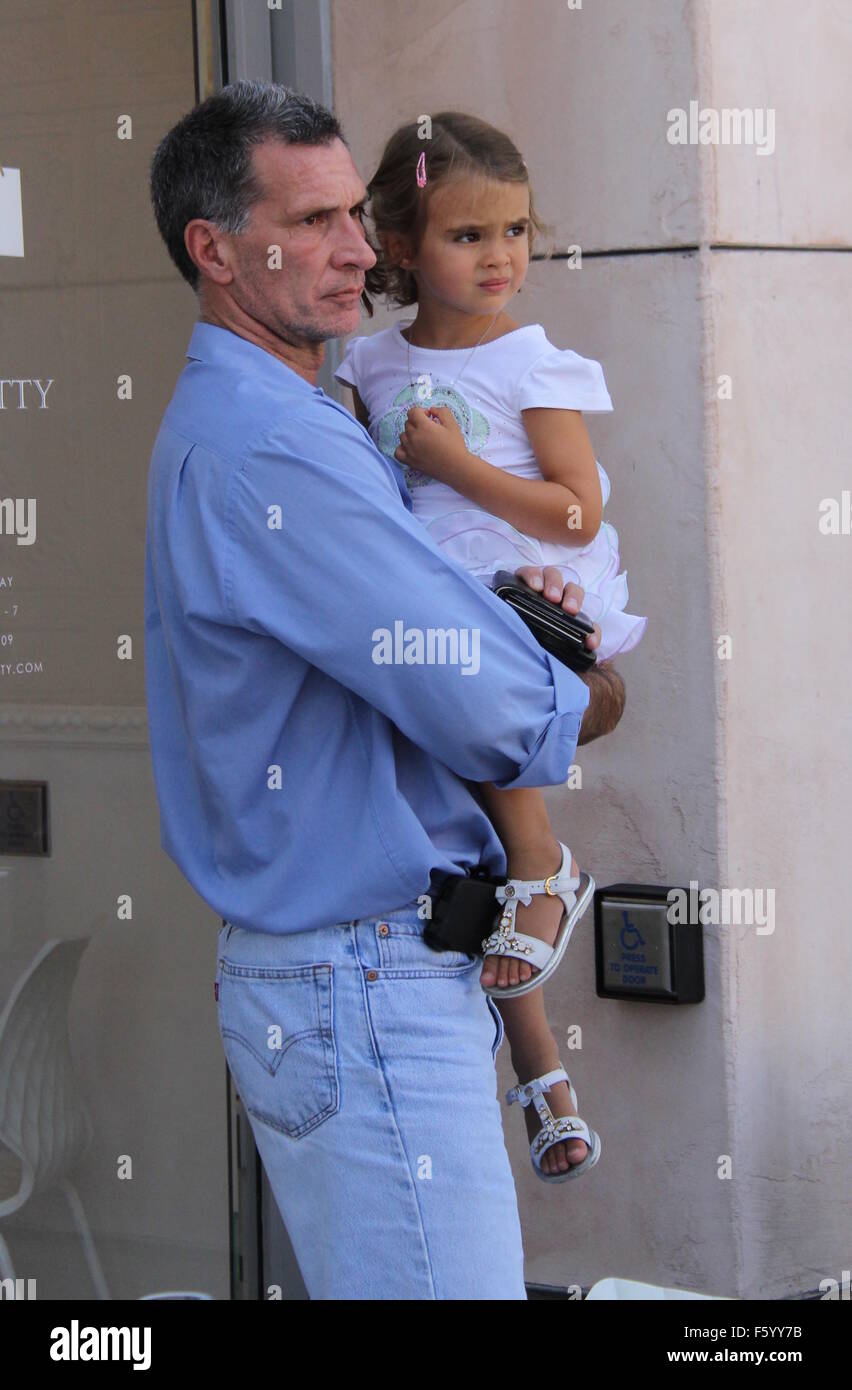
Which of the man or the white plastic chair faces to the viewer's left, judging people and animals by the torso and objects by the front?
the white plastic chair

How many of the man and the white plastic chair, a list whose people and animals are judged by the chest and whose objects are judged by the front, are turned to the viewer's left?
1

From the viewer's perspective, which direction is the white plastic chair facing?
to the viewer's left

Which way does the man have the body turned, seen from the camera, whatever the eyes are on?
to the viewer's right

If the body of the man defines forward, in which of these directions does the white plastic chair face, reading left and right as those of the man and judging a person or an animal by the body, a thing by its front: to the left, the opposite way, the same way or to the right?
the opposite way
